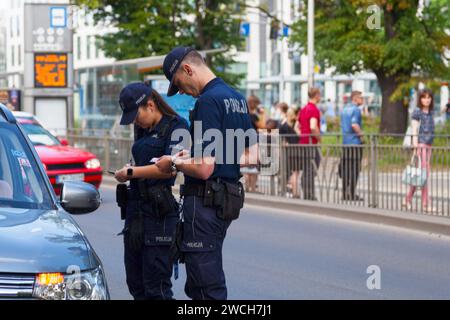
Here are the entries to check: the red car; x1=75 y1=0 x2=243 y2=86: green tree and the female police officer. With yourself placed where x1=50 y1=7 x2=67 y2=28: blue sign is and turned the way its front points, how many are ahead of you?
2

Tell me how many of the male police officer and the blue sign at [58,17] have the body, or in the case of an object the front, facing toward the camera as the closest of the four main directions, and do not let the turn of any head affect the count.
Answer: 1

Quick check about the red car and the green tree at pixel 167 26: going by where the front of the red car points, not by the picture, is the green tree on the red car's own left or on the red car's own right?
on the red car's own left

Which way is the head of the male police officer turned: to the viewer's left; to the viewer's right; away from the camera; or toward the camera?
to the viewer's left

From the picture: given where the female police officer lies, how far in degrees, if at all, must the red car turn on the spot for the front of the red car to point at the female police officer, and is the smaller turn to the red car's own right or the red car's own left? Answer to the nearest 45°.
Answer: approximately 45° to the red car's own right

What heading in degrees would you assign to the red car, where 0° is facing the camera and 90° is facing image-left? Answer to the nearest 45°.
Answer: approximately 315°

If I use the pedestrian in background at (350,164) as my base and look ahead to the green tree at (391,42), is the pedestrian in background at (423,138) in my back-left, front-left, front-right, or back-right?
back-right

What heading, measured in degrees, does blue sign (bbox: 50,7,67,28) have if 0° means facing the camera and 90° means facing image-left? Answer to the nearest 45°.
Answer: approximately 0°

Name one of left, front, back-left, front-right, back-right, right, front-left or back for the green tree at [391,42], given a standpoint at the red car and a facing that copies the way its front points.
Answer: left

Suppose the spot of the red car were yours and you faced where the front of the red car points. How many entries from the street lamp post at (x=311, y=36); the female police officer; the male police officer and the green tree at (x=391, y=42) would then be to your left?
2

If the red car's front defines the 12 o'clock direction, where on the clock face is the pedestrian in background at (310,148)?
The pedestrian in background is roughly at 11 o'clock from the red car.

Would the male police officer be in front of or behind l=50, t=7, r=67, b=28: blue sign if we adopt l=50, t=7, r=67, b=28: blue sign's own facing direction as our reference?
in front

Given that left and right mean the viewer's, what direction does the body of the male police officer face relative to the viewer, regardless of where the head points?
facing away from the viewer and to the left of the viewer
